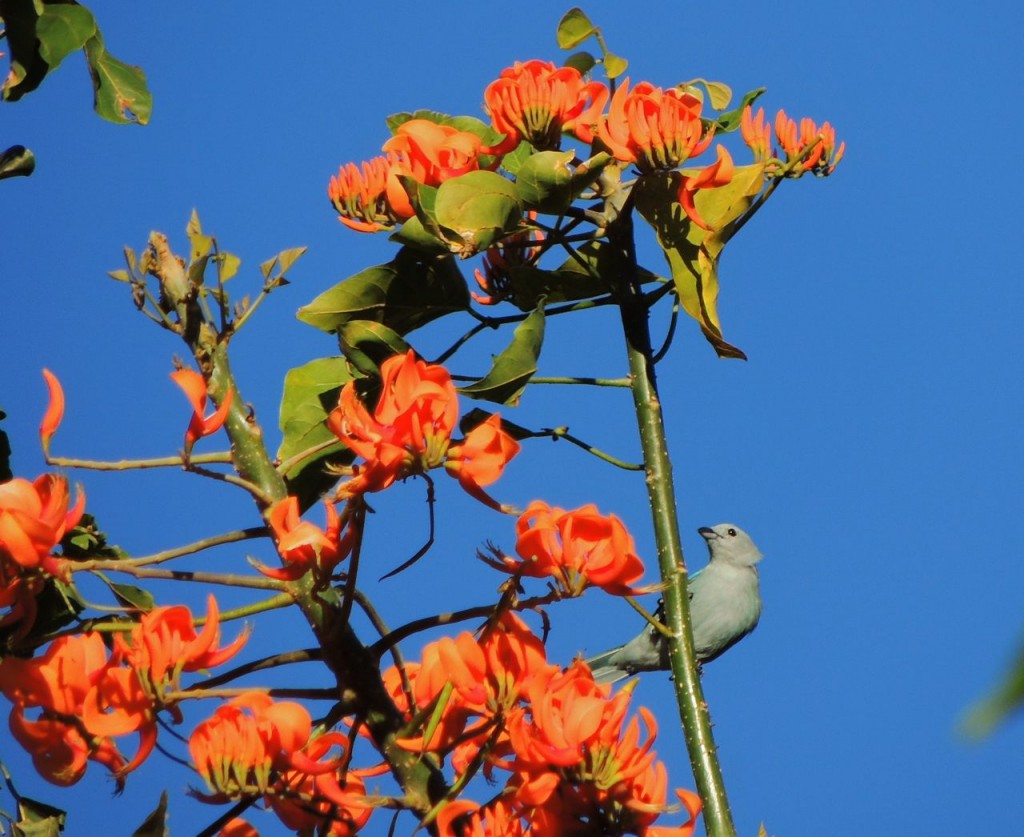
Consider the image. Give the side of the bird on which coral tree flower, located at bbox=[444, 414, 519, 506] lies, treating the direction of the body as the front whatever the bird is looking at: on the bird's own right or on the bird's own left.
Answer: on the bird's own right

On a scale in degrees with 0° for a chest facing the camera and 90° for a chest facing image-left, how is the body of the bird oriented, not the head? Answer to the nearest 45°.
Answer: approximately 315°

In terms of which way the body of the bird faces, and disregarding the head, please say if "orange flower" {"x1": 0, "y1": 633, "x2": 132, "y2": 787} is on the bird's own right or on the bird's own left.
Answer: on the bird's own right

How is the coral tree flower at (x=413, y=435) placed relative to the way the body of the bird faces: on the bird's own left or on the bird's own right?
on the bird's own right

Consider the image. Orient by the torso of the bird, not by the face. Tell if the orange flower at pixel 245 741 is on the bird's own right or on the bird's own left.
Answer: on the bird's own right
